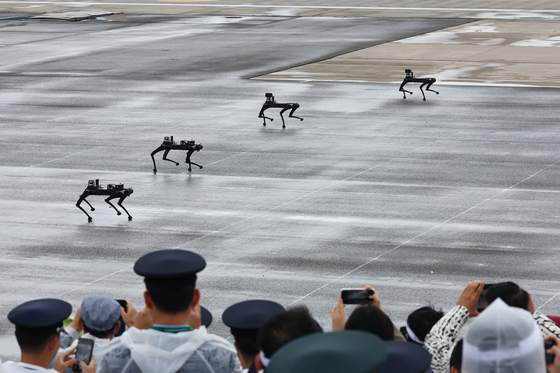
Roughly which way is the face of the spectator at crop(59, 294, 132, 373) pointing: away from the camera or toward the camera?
away from the camera

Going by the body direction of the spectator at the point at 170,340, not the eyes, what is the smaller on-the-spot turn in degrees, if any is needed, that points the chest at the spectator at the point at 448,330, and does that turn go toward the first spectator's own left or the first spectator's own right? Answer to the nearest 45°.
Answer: approximately 45° to the first spectator's own right

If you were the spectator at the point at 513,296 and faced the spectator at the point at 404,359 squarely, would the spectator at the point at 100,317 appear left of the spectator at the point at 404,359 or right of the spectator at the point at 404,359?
right

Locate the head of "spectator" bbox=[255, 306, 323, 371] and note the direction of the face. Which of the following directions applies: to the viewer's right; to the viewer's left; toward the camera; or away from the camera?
away from the camera

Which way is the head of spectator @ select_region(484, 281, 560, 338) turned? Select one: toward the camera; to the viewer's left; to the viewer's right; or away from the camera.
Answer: away from the camera

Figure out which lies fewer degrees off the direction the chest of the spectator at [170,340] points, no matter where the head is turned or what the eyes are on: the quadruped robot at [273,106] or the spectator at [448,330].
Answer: the quadruped robot

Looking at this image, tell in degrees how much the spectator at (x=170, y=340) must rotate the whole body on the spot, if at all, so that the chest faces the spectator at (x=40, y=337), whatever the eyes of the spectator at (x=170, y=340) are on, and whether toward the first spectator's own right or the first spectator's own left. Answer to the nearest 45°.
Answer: approximately 45° to the first spectator's own left

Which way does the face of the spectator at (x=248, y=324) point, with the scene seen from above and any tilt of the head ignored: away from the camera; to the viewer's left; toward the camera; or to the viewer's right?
away from the camera

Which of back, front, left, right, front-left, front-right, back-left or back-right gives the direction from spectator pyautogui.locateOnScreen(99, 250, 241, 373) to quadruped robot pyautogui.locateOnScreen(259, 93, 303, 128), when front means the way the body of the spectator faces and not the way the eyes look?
front

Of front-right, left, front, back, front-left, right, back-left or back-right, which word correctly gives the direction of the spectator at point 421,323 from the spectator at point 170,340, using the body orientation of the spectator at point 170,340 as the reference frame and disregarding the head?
front-right

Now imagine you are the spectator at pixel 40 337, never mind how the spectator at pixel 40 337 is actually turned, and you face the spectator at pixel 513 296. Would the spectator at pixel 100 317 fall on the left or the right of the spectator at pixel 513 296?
left

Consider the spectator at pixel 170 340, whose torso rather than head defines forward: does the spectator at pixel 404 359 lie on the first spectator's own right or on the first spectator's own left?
on the first spectator's own right

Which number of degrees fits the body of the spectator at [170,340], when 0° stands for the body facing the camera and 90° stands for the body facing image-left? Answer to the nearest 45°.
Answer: approximately 180°
